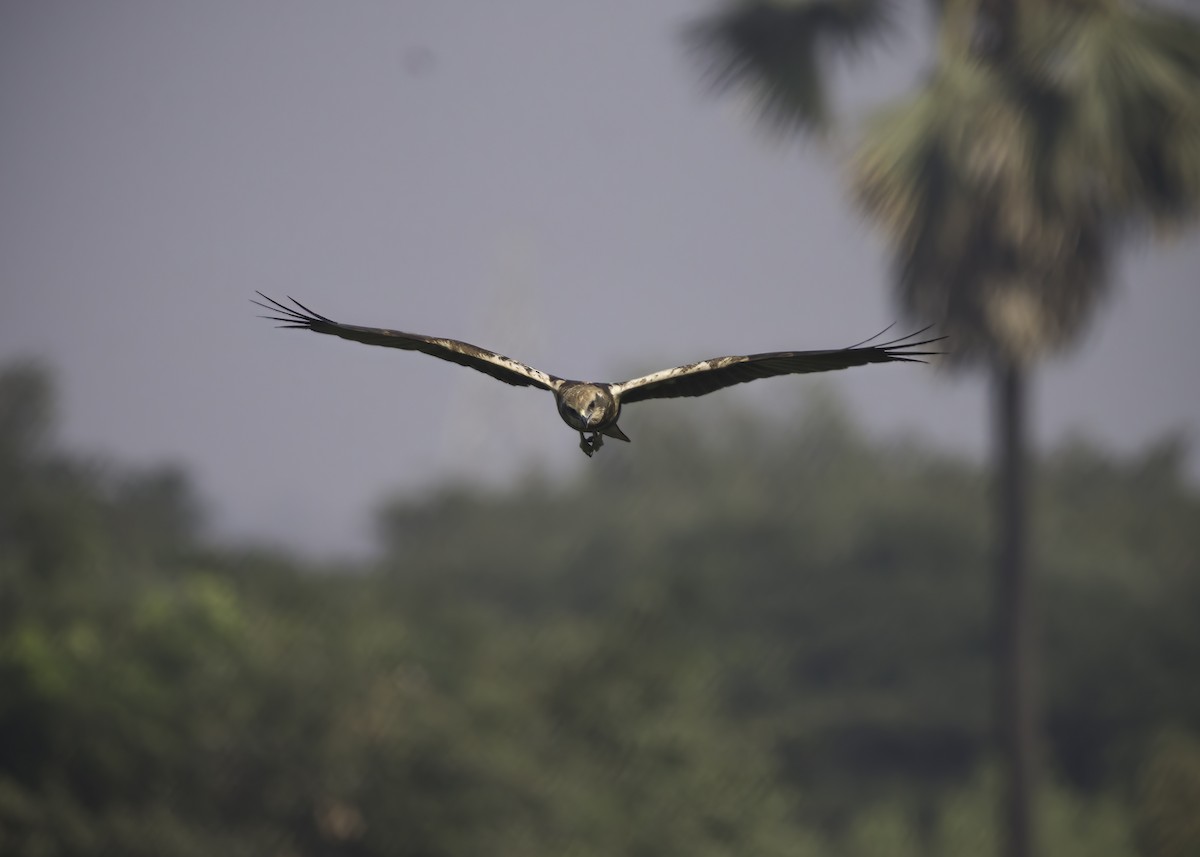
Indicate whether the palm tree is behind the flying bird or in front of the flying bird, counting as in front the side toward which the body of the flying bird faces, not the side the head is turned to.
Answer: behind

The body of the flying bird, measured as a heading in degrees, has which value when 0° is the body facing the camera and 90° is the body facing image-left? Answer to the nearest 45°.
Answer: approximately 0°
